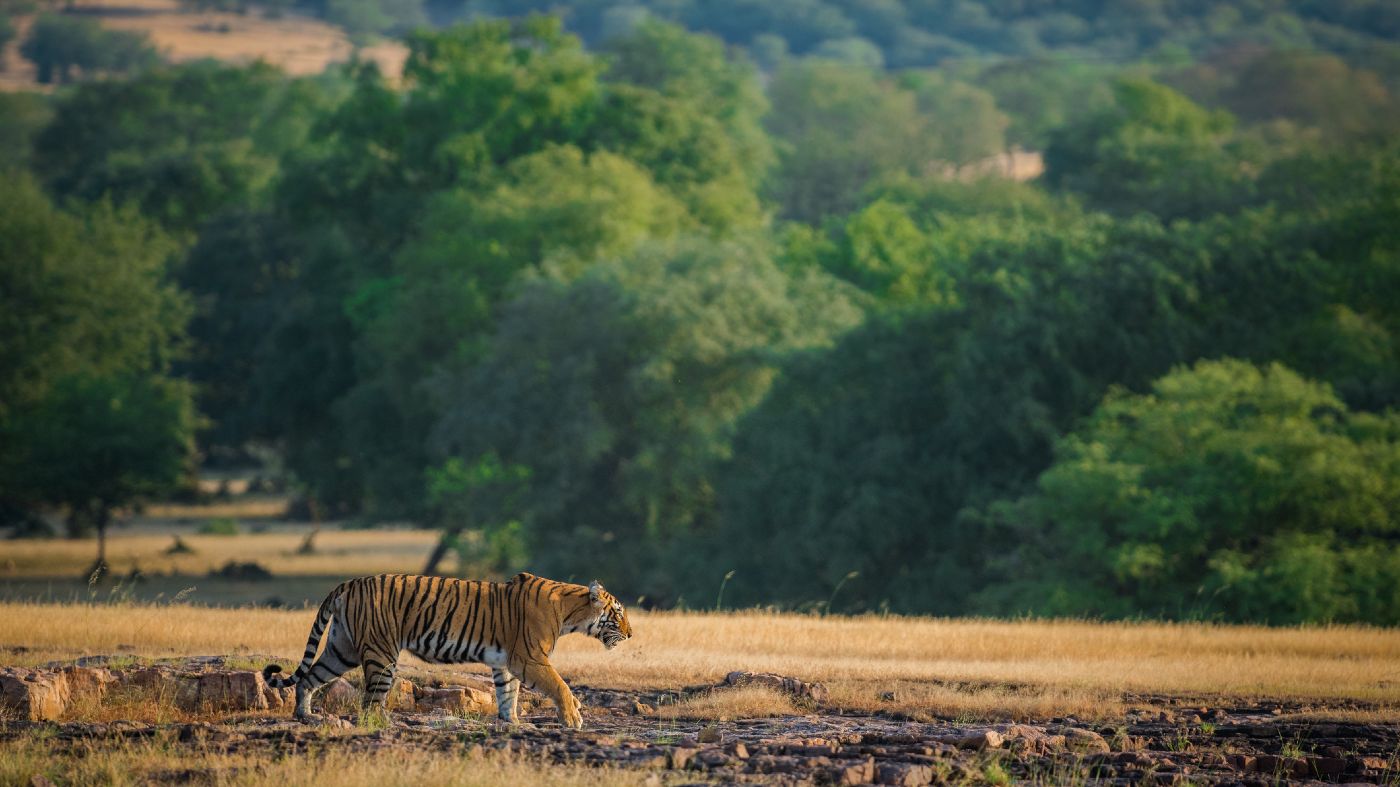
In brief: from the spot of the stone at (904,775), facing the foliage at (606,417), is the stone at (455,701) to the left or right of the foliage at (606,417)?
left

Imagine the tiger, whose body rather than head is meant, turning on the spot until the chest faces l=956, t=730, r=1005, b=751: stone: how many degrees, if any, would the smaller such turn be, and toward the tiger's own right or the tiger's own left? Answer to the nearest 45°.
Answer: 0° — it already faces it

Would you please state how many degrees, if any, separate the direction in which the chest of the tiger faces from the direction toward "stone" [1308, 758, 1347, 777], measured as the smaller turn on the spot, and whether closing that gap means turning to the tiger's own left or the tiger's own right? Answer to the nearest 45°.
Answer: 0° — it already faces it

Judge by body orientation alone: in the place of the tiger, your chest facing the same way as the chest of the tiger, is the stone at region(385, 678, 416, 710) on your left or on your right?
on your left

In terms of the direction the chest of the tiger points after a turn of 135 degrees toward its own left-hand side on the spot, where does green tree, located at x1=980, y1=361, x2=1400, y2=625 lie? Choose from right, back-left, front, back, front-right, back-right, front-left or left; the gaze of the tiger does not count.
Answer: right

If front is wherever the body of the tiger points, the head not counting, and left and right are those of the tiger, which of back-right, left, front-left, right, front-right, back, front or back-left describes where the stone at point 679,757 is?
front-right

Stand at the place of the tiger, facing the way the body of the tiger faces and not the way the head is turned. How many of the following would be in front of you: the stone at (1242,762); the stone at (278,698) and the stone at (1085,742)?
2

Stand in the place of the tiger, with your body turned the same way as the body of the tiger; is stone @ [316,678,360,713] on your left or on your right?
on your left

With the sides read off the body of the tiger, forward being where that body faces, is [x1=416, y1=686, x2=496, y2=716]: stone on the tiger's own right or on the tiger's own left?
on the tiger's own left

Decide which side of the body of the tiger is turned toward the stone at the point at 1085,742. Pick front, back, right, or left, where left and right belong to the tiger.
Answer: front

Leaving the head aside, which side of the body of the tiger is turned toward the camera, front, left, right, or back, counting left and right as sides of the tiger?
right

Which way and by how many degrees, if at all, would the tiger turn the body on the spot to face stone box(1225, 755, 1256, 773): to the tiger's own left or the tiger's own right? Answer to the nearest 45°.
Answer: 0° — it already faces it

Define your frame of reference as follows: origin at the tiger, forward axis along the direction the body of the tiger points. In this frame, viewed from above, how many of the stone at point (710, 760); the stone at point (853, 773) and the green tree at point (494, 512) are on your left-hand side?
1

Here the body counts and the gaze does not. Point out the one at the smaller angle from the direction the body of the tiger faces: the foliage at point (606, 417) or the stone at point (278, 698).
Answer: the foliage

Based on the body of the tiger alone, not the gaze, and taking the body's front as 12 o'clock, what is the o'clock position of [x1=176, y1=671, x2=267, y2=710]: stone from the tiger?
The stone is roughly at 7 o'clock from the tiger.
